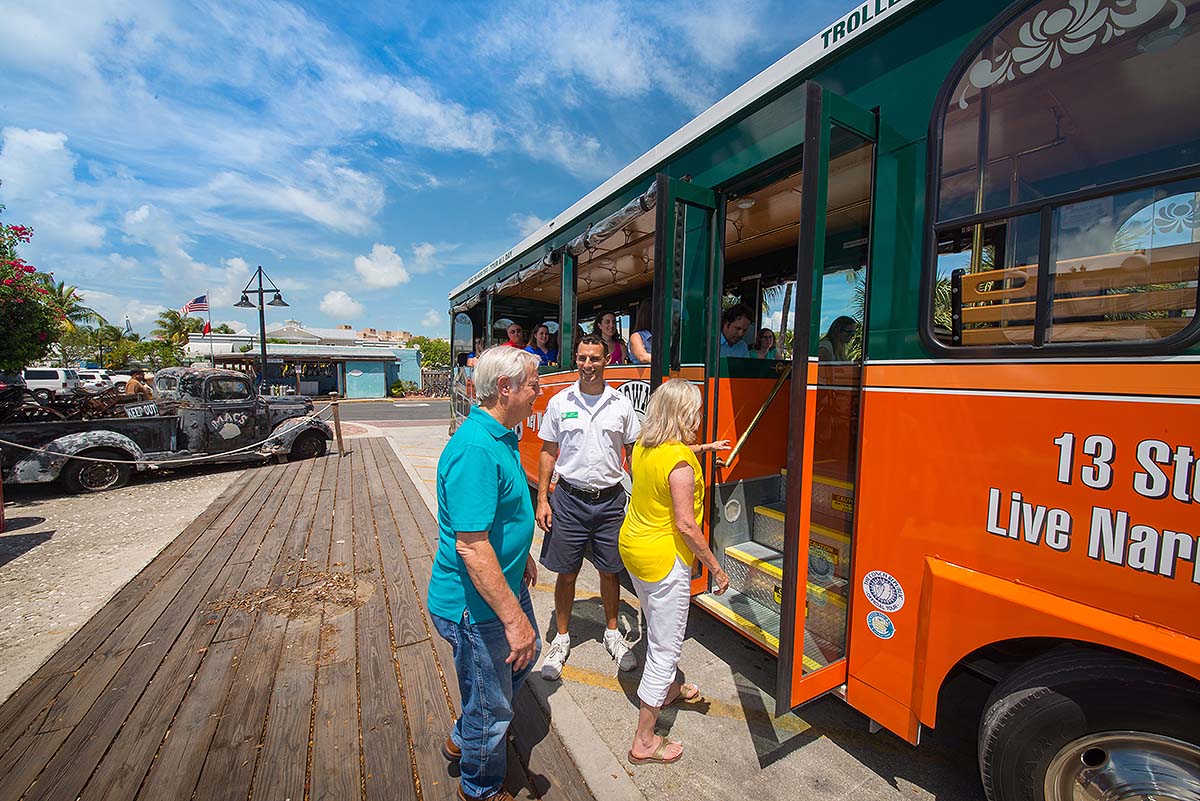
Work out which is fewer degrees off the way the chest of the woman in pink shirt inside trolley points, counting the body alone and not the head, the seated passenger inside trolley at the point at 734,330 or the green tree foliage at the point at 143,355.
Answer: the seated passenger inside trolley

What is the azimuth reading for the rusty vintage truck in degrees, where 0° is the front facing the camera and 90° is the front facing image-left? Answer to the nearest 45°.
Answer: approximately 225°

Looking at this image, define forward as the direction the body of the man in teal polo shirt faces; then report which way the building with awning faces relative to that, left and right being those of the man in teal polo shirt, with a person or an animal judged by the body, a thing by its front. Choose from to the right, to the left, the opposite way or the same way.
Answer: to the right

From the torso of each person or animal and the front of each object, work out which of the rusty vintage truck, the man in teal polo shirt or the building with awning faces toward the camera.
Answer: the building with awning

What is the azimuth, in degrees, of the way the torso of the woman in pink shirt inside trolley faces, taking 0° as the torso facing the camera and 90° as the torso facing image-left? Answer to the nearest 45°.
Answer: approximately 315°

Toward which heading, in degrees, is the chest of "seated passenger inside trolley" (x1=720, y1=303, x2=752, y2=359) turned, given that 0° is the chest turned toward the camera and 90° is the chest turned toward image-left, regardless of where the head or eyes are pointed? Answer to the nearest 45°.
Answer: approximately 315°

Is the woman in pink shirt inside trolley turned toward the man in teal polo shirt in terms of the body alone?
no

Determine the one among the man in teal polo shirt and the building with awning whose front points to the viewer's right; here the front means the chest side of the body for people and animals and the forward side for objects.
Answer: the man in teal polo shirt

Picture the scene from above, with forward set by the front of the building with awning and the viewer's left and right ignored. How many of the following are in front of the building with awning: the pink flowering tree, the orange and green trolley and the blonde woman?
3

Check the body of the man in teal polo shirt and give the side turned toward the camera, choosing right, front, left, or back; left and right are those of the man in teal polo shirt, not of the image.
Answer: right

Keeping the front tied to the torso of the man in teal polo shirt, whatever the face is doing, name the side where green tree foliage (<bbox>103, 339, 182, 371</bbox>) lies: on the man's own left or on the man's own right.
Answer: on the man's own left

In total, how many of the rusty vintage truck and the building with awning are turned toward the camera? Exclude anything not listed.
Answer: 1

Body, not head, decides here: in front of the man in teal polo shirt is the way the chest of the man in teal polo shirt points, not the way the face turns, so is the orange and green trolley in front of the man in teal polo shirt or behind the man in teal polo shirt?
in front

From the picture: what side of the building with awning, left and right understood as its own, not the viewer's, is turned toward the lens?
front

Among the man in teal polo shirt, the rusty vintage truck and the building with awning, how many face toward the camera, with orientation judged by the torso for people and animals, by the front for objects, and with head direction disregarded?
1

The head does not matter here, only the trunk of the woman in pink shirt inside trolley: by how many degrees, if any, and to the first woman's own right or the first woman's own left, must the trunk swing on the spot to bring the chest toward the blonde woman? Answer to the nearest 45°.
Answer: approximately 45° to the first woman's own right
